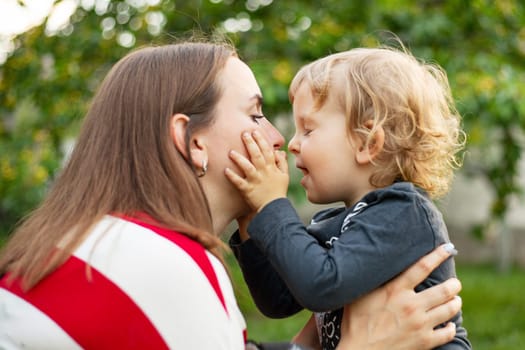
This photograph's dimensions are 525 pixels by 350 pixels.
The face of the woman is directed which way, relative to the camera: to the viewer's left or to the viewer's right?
to the viewer's right

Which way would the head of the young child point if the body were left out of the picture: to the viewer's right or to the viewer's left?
to the viewer's left

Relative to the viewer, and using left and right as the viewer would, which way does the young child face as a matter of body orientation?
facing to the left of the viewer

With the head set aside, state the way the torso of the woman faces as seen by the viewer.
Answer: to the viewer's right
